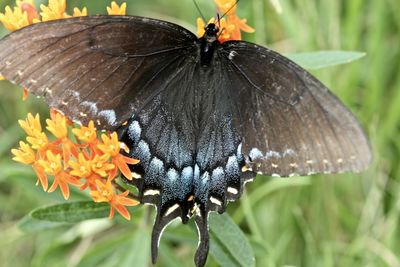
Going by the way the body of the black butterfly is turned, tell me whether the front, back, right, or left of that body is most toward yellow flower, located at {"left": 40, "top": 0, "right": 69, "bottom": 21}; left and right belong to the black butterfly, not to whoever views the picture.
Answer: left

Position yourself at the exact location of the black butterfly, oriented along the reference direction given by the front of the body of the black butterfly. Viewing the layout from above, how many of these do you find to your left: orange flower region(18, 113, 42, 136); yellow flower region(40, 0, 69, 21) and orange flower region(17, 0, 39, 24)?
3

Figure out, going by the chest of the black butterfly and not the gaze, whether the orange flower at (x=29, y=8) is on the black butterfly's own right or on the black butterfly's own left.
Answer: on the black butterfly's own left

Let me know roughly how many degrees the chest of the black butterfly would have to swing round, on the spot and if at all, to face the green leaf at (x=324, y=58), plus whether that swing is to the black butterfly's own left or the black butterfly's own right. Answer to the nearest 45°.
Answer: approximately 90° to the black butterfly's own right

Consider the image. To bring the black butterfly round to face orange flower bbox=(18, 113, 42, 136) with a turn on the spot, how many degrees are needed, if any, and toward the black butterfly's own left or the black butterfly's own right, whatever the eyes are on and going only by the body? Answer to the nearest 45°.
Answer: approximately 90° to the black butterfly's own left

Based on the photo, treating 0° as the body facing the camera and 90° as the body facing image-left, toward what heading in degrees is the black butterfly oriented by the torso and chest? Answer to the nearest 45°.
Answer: approximately 180°
